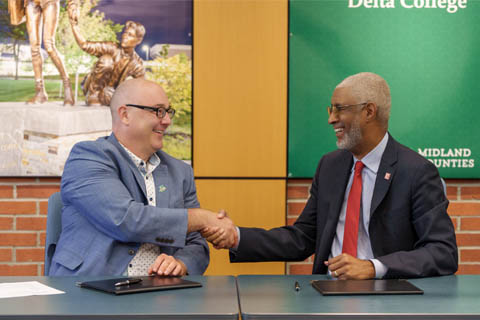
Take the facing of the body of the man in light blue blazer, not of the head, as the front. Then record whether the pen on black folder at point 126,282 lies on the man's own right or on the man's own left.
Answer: on the man's own right

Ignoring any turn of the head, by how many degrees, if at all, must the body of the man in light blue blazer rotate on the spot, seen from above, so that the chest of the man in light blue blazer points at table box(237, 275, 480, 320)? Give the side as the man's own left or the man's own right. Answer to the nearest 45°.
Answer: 0° — they already face it

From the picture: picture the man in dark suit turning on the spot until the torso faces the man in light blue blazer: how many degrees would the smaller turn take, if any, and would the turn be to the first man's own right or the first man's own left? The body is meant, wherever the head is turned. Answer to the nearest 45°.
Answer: approximately 45° to the first man's own right

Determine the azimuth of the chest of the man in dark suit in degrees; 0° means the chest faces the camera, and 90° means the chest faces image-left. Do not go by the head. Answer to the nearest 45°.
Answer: approximately 45°

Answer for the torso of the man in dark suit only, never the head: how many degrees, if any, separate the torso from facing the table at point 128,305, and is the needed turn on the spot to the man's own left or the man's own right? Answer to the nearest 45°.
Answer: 0° — they already face it

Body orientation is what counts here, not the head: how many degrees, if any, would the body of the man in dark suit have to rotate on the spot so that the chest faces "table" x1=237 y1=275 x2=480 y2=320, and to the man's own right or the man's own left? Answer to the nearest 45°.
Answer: approximately 45° to the man's own left

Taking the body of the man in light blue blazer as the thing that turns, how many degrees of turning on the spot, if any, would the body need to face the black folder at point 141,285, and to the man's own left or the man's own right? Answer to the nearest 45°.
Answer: approximately 45° to the man's own right

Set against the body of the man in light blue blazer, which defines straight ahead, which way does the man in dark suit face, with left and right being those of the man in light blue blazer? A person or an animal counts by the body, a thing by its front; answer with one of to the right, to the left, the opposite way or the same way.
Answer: to the right
